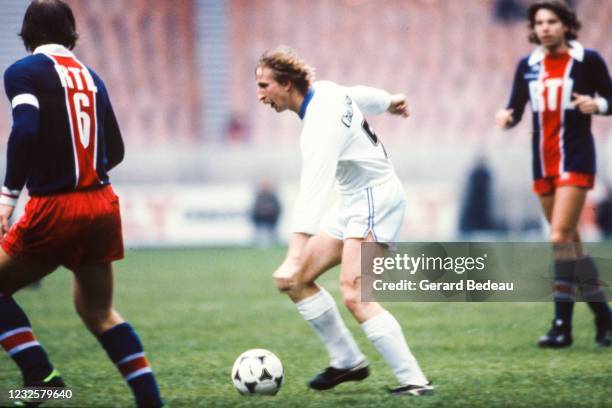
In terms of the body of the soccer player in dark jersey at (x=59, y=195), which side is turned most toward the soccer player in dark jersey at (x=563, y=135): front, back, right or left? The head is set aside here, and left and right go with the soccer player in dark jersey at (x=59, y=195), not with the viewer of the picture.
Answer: right

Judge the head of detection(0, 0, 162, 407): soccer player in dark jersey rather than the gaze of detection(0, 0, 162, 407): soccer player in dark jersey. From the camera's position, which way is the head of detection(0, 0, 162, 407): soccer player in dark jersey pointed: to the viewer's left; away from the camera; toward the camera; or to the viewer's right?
away from the camera

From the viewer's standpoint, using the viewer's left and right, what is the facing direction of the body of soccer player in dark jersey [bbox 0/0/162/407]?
facing away from the viewer and to the left of the viewer

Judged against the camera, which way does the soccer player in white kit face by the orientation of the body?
to the viewer's left

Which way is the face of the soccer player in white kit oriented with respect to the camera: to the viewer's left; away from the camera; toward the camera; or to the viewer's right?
to the viewer's left

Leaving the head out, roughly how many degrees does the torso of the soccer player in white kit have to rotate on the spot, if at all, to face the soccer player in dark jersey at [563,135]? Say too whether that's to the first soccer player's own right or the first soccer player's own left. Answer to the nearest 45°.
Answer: approximately 135° to the first soccer player's own right
